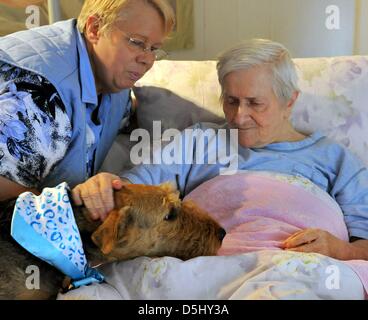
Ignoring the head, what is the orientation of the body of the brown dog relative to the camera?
to the viewer's right

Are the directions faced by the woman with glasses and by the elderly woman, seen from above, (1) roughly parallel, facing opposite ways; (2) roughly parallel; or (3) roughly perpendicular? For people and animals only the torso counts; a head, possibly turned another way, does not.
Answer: roughly perpendicular

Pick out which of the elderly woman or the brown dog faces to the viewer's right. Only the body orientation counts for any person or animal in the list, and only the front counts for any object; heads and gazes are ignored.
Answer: the brown dog

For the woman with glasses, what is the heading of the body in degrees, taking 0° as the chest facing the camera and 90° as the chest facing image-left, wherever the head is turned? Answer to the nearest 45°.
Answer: approximately 315°

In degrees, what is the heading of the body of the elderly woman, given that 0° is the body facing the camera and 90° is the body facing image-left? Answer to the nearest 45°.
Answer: approximately 45°

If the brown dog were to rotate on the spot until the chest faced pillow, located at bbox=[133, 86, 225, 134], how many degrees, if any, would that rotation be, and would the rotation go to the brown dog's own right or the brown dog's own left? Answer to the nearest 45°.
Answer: approximately 90° to the brown dog's own left

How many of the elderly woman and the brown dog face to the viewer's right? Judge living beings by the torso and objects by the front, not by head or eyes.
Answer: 1
